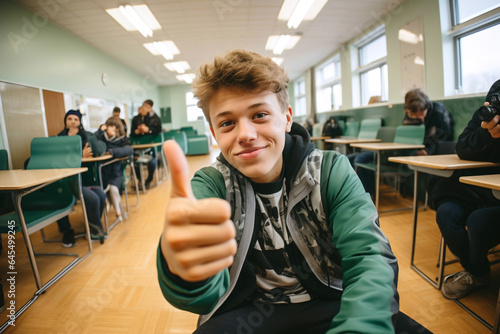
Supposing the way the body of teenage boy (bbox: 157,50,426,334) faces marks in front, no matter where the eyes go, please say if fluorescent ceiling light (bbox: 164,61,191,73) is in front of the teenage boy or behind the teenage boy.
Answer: behind

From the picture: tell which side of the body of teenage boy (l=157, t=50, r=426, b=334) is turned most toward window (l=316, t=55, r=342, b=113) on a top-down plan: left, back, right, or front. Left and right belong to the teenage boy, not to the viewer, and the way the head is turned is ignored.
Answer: back

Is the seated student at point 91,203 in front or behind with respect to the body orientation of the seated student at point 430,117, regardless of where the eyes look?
in front

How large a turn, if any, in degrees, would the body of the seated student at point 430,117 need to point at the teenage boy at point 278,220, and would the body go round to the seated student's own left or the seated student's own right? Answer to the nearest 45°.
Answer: approximately 45° to the seated student's own left

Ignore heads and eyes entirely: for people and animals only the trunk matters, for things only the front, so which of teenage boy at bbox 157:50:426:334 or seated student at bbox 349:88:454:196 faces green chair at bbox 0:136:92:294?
the seated student
